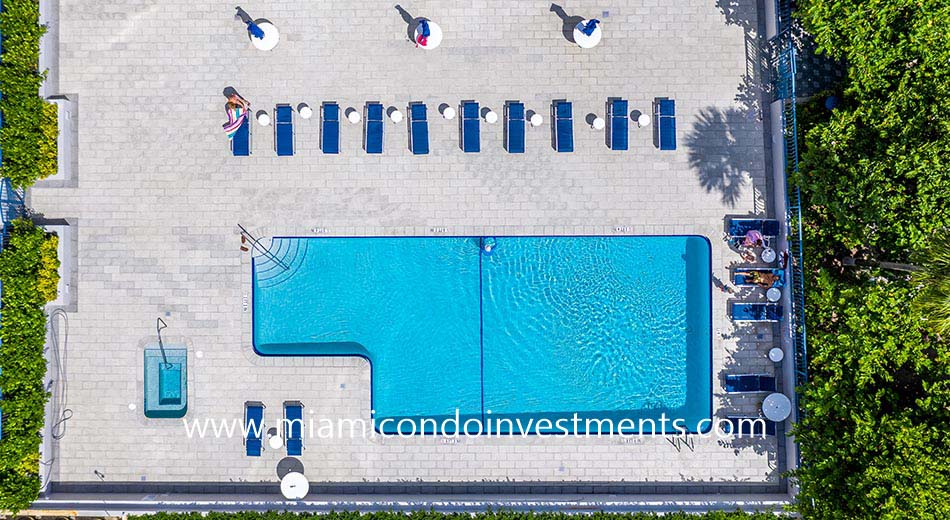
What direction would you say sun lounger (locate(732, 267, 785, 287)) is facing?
to the viewer's left

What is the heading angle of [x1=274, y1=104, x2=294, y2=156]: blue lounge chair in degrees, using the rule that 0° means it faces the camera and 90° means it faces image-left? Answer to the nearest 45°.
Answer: approximately 0°

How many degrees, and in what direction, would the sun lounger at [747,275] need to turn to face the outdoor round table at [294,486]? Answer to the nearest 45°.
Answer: approximately 45° to its left

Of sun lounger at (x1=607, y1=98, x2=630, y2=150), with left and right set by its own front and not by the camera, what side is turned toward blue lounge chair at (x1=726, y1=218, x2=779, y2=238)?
left

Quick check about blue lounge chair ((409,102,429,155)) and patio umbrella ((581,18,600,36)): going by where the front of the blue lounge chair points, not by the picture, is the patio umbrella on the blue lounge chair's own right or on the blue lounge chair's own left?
on the blue lounge chair's own left

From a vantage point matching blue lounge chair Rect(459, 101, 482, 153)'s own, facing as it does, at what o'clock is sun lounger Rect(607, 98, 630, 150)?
The sun lounger is roughly at 9 o'clock from the blue lounge chair.

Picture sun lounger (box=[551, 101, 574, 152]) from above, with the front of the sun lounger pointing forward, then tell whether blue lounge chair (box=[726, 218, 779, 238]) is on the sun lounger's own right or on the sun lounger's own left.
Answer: on the sun lounger's own left

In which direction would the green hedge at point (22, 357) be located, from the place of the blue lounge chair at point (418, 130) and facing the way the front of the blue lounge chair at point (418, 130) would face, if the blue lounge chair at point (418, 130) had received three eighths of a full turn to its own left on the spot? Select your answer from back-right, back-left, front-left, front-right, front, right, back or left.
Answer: back-left

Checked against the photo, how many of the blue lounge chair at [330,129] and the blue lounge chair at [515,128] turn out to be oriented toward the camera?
2
